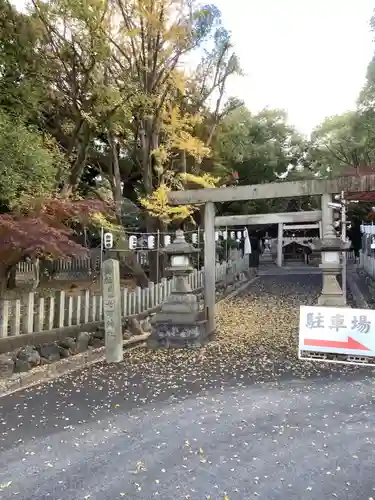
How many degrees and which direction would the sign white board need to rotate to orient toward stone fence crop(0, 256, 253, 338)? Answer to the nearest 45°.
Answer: approximately 90° to its right

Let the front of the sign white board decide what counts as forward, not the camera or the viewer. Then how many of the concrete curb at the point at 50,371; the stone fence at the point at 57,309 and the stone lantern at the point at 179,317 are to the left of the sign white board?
0

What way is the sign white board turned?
toward the camera

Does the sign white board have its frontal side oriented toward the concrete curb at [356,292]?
no

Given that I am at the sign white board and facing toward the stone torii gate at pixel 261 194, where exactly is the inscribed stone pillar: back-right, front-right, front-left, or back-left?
front-left

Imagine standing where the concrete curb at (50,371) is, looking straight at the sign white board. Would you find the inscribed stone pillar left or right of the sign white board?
left

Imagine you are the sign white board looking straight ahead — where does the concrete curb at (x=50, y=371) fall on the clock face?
The concrete curb is roughly at 2 o'clock from the sign white board.

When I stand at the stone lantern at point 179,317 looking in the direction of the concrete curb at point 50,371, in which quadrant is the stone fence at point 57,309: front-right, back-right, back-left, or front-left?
front-right

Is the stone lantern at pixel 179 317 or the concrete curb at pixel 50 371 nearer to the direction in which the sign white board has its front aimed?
the concrete curb
